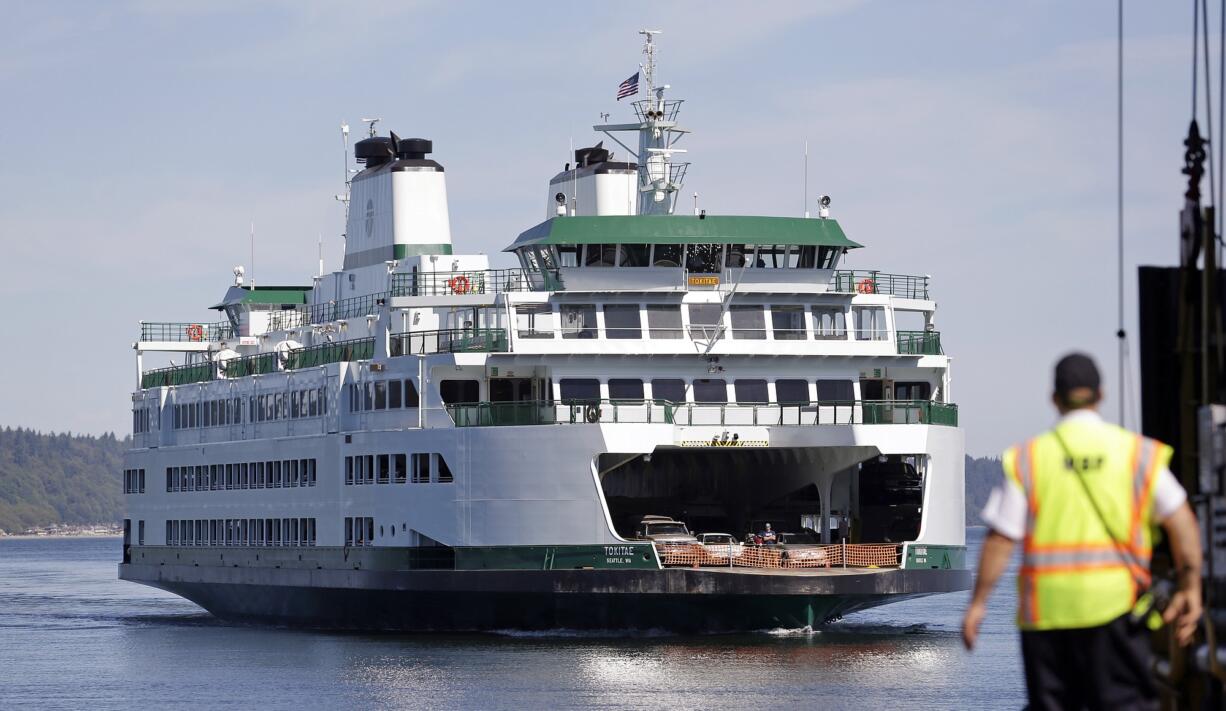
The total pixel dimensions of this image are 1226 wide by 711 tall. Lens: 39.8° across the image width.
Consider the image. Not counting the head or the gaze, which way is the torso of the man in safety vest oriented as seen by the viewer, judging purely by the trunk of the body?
away from the camera

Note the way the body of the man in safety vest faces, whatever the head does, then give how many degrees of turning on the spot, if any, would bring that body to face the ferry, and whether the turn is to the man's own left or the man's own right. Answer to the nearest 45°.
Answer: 0° — they already face it

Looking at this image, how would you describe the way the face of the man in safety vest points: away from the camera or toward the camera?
away from the camera

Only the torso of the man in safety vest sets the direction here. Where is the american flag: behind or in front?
in front
